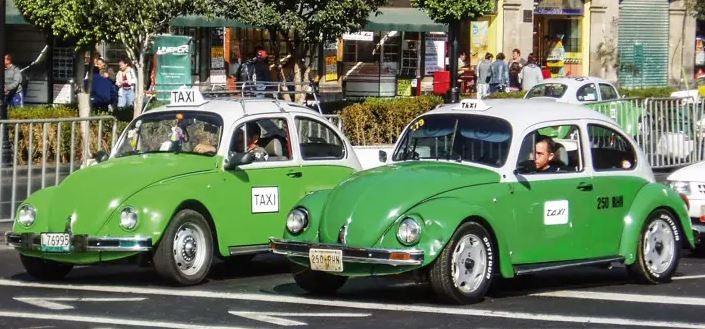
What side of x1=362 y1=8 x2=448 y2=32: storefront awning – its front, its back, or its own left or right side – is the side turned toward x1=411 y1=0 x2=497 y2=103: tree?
front

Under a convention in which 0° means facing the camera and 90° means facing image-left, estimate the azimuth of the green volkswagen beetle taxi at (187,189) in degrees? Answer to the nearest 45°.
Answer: approximately 45°

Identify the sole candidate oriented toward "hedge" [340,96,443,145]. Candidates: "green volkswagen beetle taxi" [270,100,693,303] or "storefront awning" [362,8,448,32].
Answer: the storefront awning

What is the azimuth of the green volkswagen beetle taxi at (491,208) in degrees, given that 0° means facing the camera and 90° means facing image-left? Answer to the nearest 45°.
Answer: approximately 45°

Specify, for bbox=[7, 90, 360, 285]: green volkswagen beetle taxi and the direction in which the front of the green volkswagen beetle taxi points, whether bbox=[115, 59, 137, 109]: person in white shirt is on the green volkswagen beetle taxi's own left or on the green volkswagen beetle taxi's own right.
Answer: on the green volkswagen beetle taxi's own right

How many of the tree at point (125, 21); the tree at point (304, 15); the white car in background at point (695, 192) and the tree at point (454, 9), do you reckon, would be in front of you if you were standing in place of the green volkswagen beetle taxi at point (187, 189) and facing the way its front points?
0

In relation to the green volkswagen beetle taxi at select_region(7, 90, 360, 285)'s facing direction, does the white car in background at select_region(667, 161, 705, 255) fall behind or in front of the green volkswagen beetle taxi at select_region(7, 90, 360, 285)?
behind

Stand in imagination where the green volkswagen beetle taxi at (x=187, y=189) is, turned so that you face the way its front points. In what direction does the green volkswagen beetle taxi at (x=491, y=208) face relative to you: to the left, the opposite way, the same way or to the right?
the same way

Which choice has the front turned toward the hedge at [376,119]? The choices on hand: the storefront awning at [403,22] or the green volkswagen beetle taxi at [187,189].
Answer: the storefront awning

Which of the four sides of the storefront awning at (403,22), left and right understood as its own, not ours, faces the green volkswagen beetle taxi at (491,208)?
front

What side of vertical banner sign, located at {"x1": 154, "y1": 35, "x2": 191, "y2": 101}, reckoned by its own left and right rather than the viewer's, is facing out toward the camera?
front

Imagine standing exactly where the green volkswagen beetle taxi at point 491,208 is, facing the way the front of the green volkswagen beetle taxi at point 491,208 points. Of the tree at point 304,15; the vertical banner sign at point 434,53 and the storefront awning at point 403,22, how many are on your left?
0

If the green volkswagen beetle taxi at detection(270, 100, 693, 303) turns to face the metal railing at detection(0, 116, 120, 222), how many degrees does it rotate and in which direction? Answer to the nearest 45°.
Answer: approximately 90° to its right

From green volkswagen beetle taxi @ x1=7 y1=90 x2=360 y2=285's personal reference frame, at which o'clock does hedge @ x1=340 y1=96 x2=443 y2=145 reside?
The hedge is roughly at 5 o'clock from the green volkswagen beetle taxi.

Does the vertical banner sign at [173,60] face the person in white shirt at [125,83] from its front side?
no

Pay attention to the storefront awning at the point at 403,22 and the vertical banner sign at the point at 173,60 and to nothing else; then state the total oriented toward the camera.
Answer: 2
